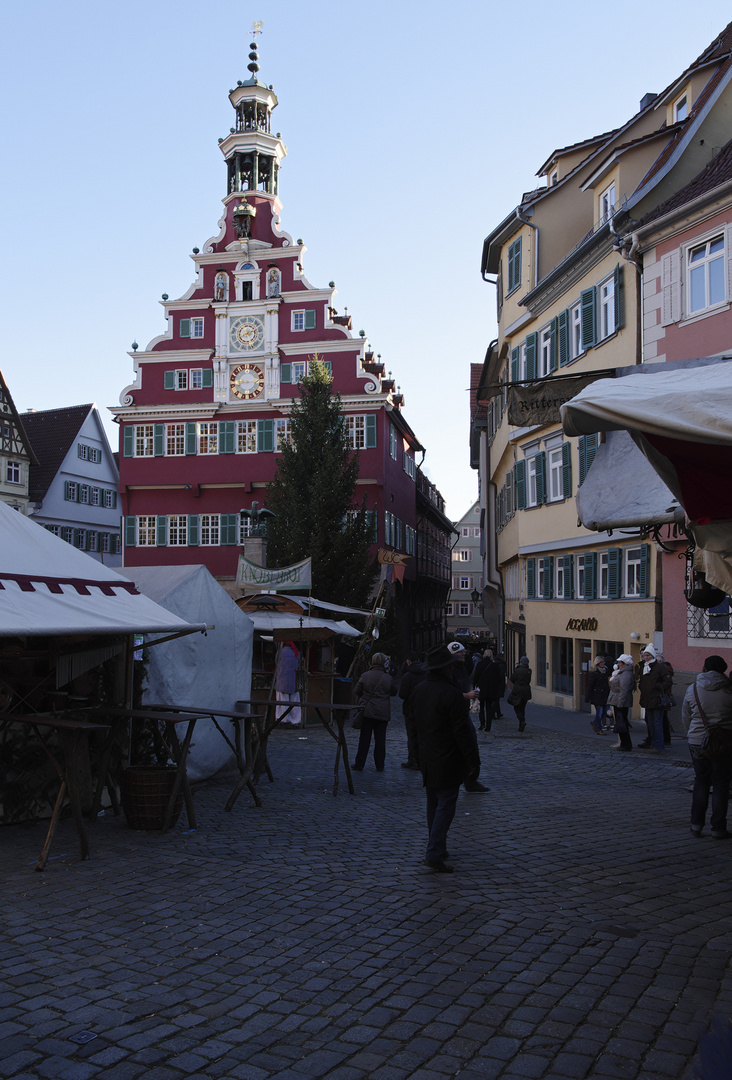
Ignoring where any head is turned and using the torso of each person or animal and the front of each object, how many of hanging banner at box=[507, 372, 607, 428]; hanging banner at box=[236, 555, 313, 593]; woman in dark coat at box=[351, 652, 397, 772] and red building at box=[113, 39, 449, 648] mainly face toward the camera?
3

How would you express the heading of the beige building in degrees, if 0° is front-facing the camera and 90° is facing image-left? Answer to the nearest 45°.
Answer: approximately 45°

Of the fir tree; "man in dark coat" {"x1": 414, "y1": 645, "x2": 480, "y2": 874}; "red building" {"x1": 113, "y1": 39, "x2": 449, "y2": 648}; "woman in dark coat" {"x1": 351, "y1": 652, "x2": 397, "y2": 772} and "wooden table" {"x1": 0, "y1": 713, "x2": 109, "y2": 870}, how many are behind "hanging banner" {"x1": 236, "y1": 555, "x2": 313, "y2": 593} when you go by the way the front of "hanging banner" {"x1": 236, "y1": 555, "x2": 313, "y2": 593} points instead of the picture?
2

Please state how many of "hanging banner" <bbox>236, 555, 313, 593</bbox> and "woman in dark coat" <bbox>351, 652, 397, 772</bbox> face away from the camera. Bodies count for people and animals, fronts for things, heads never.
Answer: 1

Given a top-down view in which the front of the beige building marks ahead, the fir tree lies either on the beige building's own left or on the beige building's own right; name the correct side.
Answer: on the beige building's own right

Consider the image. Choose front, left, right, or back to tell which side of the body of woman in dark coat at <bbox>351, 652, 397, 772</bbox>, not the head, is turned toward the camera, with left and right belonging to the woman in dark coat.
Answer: back

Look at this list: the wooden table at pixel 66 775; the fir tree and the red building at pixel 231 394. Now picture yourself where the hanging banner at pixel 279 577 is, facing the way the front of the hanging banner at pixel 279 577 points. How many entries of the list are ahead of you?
1

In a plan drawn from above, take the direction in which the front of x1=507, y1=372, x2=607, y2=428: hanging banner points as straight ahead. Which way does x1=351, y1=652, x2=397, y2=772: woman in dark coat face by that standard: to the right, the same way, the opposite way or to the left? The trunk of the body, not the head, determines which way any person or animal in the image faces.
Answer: the opposite way

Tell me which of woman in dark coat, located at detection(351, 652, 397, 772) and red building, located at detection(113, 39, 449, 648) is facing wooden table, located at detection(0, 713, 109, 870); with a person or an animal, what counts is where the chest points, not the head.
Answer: the red building

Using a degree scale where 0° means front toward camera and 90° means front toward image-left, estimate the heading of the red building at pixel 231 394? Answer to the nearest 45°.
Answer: approximately 0°

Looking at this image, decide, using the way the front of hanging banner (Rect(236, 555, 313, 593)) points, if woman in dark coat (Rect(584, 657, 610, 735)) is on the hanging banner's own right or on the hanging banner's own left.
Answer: on the hanging banner's own left
